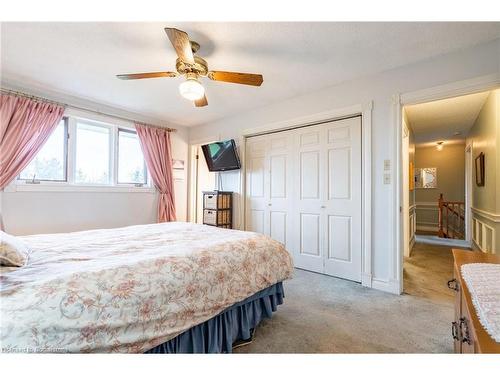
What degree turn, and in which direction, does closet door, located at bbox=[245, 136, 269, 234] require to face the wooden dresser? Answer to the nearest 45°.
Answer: approximately 45° to its left

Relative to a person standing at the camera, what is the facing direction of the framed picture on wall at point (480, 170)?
facing to the left of the viewer

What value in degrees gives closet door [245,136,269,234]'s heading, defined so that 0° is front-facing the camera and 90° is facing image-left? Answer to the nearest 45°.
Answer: approximately 45°

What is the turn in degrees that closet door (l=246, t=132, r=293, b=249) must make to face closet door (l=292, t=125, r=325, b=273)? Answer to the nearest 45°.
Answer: approximately 90° to its left

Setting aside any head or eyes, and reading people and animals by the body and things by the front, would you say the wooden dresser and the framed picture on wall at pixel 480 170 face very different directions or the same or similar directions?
same or similar directions

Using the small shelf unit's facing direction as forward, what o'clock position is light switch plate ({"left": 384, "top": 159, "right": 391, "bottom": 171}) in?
The light switch plate is roughly at 9 o'clock from the small shelf unit.

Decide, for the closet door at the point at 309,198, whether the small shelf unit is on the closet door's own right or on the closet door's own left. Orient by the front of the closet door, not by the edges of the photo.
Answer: on the closet door's own right

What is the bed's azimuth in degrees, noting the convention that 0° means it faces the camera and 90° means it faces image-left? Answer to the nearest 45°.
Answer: approximately 225°

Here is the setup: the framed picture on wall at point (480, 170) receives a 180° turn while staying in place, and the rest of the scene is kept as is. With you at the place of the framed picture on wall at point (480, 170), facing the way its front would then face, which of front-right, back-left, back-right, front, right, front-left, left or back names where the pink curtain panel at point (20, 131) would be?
back-right

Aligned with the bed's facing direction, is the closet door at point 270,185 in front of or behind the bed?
in front

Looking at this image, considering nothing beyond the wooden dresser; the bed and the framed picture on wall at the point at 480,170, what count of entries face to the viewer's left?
2

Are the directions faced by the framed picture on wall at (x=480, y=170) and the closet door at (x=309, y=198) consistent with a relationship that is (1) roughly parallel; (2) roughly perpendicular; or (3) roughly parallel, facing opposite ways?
roughly perpendicular

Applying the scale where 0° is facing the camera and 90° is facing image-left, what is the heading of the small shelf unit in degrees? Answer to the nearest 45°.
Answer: approximately 45°

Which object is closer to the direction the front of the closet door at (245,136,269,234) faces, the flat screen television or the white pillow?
the white pillow

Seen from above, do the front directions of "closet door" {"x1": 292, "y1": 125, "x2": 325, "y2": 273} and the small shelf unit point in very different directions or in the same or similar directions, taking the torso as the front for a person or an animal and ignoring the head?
same or similar directions

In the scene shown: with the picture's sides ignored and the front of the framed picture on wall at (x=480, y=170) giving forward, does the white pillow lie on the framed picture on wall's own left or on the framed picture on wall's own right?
on the framed picture on wall's own left

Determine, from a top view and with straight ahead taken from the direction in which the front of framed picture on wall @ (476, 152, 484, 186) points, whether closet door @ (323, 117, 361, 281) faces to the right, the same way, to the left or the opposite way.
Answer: to the left

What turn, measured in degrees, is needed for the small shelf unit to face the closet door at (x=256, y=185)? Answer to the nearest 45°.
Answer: approximately 135° to its left
